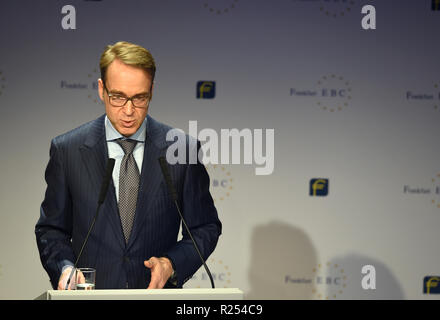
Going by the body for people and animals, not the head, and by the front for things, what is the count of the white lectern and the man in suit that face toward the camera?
2

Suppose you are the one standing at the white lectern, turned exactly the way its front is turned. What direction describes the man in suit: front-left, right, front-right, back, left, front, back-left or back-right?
back

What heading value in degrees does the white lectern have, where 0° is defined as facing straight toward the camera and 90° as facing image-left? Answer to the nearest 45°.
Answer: approximately 0°

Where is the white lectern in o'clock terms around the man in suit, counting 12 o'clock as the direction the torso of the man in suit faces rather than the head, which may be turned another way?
The white lectern is roughly at 12 o'clock from the man in suit.

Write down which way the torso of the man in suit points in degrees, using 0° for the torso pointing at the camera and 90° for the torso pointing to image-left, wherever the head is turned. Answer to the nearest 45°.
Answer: approximately 0°
